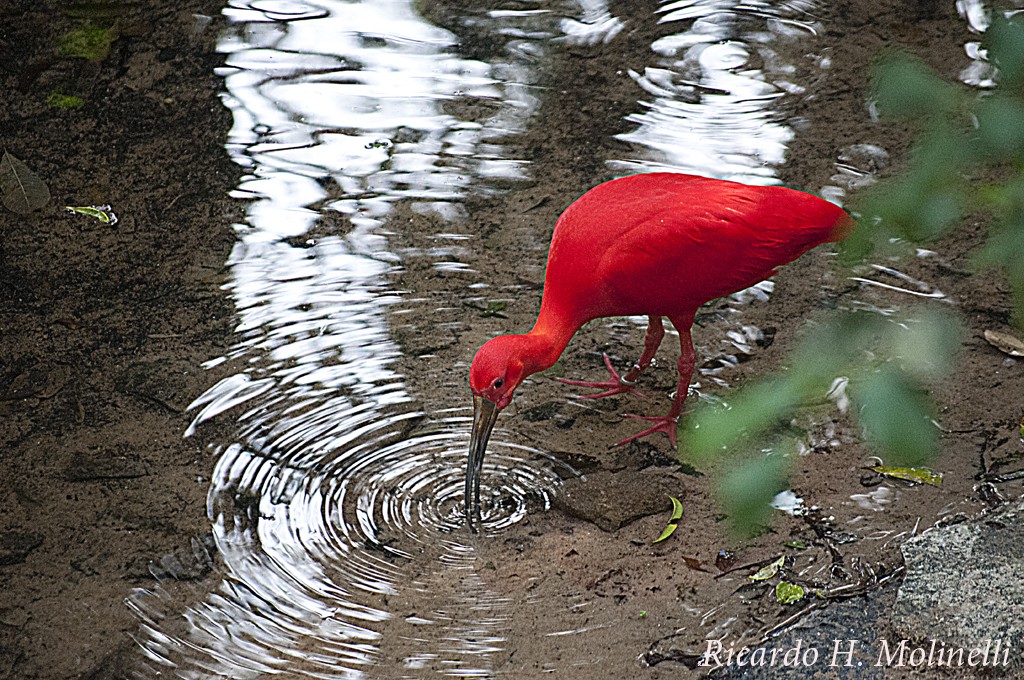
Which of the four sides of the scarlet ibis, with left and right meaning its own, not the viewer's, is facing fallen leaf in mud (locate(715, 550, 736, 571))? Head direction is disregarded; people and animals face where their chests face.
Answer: left

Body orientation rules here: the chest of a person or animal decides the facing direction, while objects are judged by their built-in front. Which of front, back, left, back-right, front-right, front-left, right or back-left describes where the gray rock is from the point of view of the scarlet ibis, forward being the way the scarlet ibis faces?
left

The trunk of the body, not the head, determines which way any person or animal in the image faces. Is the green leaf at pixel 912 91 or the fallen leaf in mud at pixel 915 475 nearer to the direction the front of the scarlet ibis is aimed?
the green leaf

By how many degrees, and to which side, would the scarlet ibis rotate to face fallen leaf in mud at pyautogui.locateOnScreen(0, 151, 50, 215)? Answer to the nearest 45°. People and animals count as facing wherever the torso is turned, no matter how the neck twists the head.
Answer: approximately 45° to its right

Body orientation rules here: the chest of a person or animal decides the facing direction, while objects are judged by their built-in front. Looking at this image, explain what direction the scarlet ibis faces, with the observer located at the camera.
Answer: facing the viewer and to the left of the viewer

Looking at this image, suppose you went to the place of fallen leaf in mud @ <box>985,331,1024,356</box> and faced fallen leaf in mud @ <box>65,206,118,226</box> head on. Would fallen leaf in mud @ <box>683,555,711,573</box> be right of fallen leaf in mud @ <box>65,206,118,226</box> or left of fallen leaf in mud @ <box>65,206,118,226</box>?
left

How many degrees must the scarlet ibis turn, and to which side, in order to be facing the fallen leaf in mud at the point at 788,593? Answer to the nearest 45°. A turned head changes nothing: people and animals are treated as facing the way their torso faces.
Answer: approximately 90° to its left

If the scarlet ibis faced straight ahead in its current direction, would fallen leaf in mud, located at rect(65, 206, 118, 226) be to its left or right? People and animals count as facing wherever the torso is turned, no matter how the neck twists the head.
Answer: on its right

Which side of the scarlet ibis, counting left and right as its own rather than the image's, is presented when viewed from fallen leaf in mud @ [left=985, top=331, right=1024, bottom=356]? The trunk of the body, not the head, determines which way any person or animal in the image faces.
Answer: back

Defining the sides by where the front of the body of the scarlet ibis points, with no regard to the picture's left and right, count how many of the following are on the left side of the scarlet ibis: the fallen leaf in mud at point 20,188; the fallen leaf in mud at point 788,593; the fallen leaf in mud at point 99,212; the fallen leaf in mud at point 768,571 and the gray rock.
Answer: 3

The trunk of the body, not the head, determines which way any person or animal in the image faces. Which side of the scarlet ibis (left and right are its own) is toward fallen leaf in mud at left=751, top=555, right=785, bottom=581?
left

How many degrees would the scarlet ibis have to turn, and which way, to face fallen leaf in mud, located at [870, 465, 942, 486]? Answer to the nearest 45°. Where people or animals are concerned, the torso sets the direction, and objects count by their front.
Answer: approximately 135° to its left
